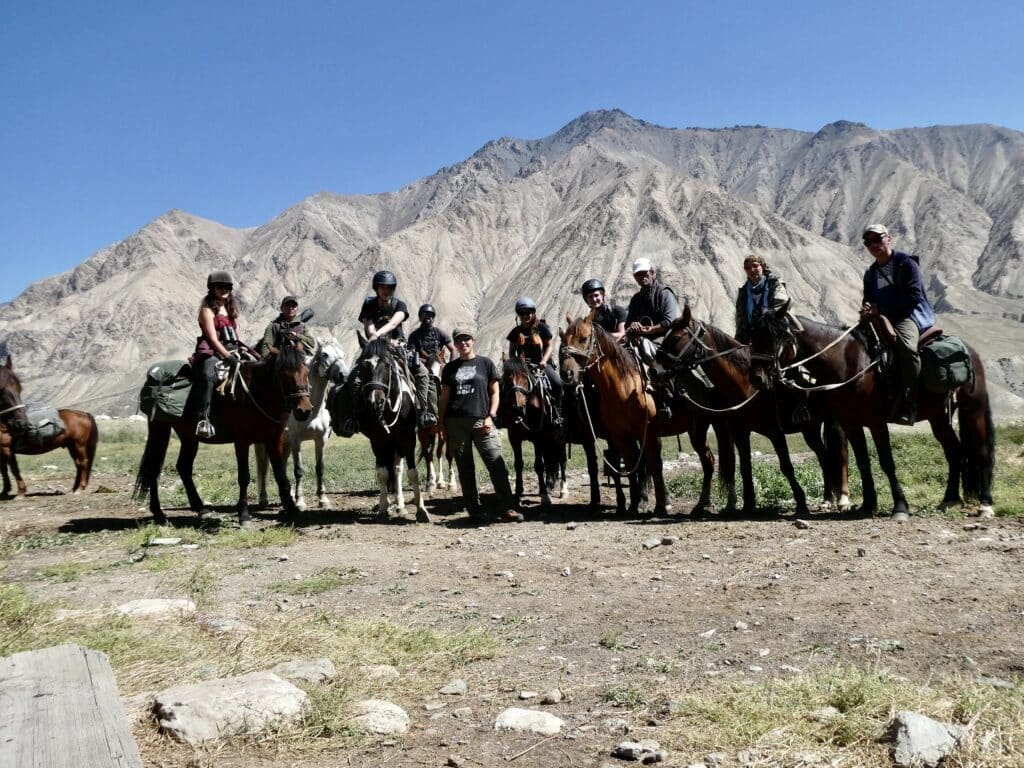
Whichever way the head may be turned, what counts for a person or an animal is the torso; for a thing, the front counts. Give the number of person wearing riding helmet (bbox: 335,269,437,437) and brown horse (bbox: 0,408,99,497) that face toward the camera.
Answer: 1

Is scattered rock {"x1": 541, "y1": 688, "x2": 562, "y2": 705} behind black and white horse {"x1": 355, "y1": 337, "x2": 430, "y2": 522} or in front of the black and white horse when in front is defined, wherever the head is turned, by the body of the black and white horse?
in front

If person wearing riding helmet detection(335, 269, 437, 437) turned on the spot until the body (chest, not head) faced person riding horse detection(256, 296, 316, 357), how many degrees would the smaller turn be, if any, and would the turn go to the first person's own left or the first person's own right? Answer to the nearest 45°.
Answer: approximately 90° to the first person's own right

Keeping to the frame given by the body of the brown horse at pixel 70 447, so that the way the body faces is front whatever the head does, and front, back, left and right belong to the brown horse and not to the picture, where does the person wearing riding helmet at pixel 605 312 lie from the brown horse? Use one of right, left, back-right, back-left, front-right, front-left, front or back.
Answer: back-left

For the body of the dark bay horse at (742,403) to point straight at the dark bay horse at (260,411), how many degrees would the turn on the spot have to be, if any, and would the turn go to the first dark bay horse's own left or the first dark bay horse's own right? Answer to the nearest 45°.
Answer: approximately 45° to the first dark bay horse's own right

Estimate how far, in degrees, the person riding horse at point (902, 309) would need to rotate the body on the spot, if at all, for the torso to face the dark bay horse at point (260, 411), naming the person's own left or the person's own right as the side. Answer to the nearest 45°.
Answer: approximately 45° to the person's own right

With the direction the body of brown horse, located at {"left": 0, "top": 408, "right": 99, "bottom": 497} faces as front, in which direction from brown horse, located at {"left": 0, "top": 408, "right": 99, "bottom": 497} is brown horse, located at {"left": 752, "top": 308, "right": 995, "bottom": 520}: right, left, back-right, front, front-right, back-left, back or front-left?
back-left

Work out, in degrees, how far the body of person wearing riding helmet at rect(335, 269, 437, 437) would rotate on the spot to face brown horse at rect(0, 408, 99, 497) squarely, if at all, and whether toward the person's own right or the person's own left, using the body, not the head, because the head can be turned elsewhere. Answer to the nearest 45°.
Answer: approximately 135° to the person's own right

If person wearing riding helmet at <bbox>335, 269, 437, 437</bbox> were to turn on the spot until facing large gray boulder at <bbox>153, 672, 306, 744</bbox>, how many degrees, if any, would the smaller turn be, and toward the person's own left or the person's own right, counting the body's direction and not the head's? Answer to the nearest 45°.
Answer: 0° — they already face it

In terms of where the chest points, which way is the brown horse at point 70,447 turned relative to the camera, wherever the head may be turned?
to the viewer's left

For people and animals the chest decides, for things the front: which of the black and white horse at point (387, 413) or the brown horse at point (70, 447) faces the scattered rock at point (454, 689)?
the black and white horse

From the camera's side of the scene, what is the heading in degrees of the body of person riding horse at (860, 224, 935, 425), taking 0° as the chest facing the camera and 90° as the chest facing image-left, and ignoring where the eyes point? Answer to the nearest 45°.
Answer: approximately 45°

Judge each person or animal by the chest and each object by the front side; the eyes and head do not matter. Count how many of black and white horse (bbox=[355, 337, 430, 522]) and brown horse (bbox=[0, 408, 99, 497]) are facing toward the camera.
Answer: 1
